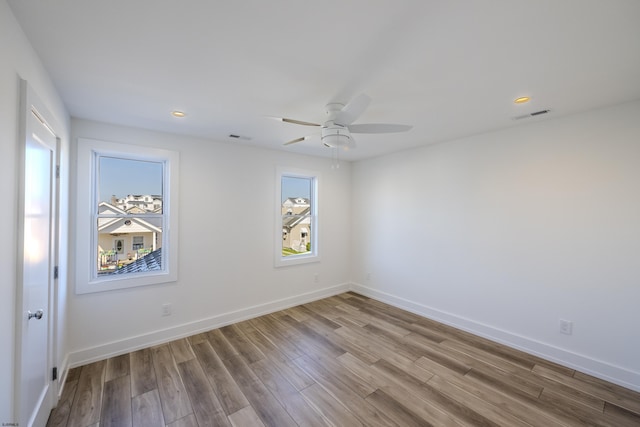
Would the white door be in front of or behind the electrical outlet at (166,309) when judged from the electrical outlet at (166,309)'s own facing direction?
in front

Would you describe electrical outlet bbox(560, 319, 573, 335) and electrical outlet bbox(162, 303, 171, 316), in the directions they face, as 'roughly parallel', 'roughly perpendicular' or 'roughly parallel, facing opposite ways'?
roughly perpendicular

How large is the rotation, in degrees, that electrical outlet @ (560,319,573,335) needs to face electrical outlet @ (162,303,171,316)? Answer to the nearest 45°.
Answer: approximately 45° to its right

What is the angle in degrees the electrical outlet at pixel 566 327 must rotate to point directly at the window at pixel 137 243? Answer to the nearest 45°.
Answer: approximately 45° to its right

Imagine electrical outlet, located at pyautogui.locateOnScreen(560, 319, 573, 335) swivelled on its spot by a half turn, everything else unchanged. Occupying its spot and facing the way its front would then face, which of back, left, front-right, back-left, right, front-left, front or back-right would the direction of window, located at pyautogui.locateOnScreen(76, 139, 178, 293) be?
back-left

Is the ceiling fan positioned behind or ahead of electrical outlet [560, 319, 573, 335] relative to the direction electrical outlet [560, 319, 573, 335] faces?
ahead

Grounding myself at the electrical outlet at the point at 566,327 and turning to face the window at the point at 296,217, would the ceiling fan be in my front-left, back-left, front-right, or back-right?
front-left

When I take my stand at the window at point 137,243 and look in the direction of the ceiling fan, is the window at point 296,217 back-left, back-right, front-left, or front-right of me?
front-left

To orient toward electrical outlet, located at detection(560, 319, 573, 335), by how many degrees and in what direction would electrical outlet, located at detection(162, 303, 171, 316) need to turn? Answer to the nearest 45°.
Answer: approximately 45° to its left

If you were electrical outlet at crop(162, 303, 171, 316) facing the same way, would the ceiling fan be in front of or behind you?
in front

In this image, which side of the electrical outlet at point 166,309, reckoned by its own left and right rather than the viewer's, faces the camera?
front

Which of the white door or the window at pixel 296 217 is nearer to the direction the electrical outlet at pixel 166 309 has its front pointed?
the white door
